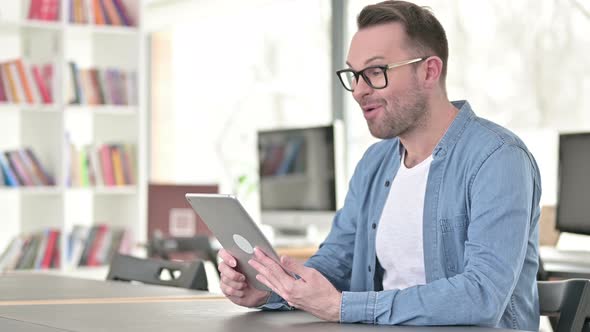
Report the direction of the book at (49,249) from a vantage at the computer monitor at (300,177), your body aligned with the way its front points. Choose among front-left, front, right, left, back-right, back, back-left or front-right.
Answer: front-right

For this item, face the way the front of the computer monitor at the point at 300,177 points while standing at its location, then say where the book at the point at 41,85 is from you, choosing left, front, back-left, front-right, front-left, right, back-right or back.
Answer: front-right

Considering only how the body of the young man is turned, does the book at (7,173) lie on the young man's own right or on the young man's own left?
on the young man's own right

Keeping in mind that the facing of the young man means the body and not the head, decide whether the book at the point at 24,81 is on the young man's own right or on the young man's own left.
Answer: on the young man's own right

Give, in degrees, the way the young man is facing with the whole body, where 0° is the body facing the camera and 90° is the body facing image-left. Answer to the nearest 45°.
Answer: approximately 45°

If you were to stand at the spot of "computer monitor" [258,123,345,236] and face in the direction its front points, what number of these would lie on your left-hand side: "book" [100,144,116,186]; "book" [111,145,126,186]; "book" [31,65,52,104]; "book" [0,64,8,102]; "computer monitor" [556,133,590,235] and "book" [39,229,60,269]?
1

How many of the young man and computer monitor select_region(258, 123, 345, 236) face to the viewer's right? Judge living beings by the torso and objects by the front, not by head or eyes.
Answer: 0

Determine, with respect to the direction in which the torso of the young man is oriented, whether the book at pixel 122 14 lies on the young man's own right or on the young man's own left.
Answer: on the young man's own right

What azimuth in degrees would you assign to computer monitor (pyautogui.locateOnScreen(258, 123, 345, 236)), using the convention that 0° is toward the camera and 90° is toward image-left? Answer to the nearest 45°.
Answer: approximately 45°
